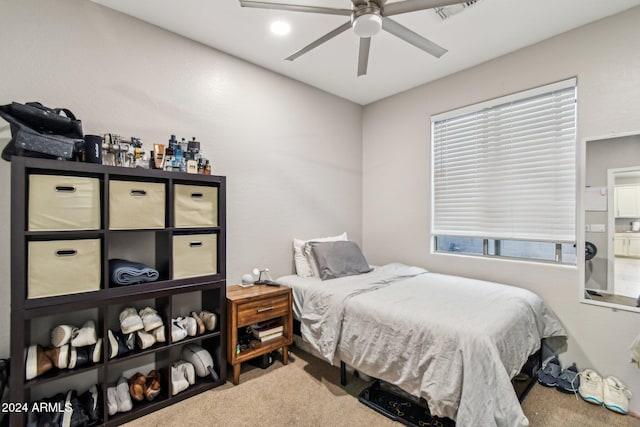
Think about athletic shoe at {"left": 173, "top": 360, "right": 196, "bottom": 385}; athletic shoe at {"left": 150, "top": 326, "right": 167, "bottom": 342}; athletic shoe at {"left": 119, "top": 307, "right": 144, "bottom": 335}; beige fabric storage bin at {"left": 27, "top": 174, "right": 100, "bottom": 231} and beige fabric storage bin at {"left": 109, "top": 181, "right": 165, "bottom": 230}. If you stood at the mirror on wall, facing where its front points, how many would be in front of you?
5

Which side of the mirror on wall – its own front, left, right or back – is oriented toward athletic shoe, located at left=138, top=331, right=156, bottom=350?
front

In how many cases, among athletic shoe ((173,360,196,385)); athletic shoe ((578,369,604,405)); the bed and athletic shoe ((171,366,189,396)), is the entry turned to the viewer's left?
0

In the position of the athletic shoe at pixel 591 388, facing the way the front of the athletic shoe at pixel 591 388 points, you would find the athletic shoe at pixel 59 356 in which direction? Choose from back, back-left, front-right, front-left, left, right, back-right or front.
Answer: right

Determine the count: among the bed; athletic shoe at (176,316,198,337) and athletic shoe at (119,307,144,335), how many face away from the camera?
0

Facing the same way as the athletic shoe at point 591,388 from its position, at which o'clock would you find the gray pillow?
The gray pillow is roughly at 4 o'clock from the athletic shoe.

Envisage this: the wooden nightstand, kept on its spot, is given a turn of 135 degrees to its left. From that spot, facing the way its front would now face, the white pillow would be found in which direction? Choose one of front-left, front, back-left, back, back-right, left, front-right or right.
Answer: front-right

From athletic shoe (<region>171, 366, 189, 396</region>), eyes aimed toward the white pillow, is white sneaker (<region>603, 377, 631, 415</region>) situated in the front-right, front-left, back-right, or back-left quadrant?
front-right

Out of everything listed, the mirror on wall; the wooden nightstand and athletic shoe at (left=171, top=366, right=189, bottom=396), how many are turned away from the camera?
0

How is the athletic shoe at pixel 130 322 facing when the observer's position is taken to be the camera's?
facing the viewer and to the right of the viewer
